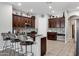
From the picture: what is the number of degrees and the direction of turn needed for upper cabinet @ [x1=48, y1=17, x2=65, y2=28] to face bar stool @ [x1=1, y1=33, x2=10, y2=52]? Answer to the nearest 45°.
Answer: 0° — it already faces it

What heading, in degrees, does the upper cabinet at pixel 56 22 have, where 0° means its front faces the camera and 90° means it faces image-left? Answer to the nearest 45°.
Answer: approximately 0°
